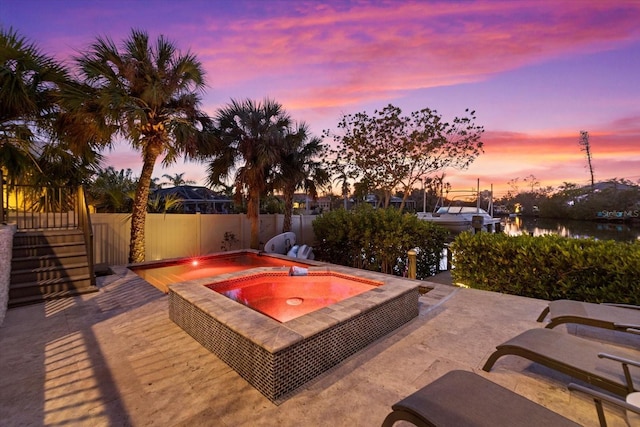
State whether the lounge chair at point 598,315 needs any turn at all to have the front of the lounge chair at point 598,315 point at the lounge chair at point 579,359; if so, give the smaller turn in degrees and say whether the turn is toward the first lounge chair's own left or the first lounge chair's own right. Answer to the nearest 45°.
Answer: approximately 90° to the first lounge chair's own left

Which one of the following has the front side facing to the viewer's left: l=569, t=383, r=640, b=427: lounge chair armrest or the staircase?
the lounge chair armrest

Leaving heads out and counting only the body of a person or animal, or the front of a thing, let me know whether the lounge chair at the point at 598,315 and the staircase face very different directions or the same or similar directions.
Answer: very different directions

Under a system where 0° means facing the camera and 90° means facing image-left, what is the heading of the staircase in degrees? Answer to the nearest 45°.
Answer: approximately 0°

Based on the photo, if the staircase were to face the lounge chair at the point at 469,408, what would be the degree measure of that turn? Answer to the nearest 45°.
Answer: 0° — it already faces it

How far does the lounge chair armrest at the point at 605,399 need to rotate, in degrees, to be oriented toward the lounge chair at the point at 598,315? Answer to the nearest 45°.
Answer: approximately 90° to its right

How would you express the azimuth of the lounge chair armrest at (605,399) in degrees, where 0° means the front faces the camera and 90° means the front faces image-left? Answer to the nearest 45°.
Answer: approximately 90°

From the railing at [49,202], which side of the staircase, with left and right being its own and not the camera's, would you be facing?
back

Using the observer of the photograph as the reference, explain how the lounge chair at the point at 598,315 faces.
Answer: facing to the left of the viewer
